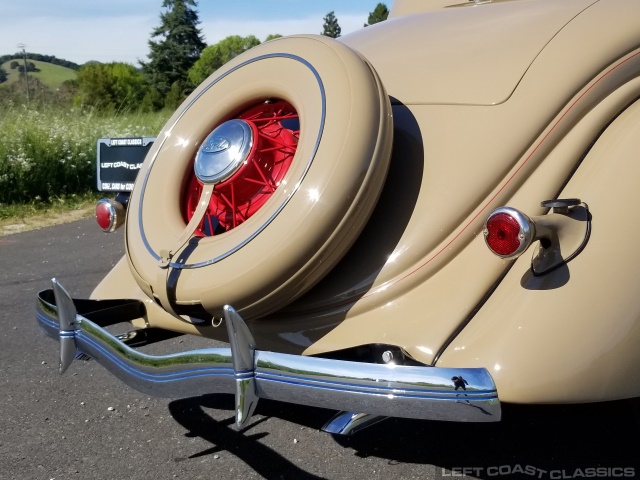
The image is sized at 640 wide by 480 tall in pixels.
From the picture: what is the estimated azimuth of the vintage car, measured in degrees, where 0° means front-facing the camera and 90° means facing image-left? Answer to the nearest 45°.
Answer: approximately 225°

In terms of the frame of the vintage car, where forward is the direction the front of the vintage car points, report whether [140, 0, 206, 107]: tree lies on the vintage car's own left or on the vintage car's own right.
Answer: on the vintage car's own left
